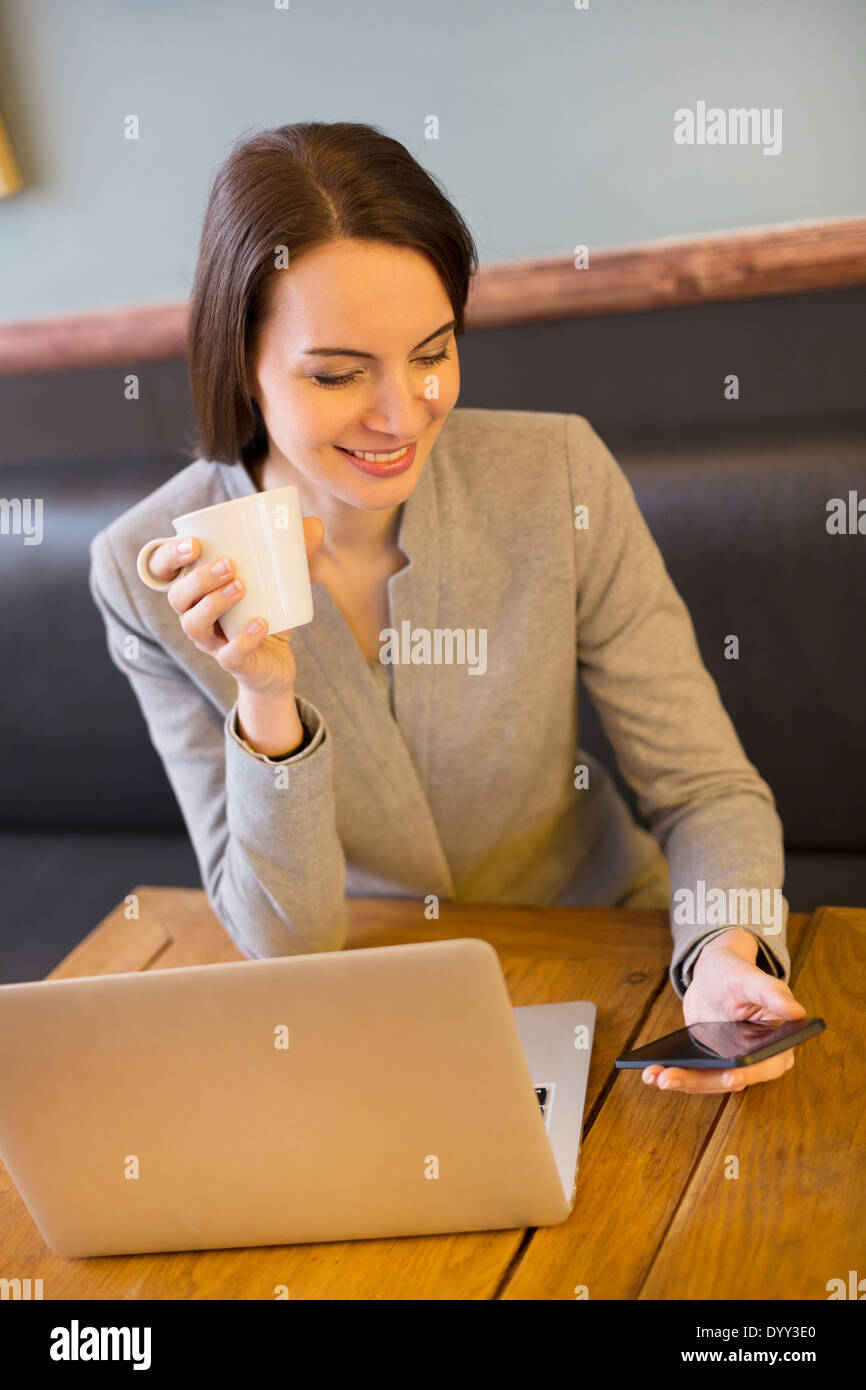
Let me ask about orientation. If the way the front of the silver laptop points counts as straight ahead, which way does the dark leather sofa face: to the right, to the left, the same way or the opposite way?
the opposite way

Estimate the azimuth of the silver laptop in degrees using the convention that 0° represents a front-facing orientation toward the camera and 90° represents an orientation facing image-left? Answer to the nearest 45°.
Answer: approximately 180°

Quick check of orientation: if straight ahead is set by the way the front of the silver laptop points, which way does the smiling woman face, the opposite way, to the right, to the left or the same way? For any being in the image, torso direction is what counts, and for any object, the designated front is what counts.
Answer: the opposite way

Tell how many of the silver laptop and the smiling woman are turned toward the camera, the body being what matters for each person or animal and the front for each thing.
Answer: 1

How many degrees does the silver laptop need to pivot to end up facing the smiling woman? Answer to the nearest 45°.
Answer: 0° — it already faces them

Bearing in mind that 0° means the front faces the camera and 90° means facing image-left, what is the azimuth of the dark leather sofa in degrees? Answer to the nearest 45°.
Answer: approximately 0°
